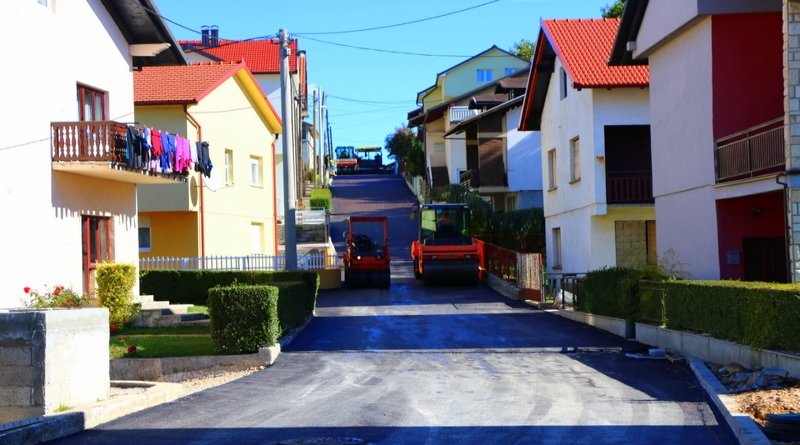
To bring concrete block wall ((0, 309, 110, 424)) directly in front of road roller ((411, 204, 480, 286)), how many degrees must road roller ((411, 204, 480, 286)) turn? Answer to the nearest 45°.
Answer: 0° — it already faces it

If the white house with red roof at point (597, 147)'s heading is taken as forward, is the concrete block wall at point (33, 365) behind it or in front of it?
in front

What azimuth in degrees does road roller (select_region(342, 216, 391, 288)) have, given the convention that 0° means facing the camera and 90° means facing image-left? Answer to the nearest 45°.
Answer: approximately 0°

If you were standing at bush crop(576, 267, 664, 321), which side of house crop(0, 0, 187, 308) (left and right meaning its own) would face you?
front

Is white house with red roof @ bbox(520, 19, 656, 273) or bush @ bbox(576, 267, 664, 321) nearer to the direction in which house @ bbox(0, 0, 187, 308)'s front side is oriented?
the bush

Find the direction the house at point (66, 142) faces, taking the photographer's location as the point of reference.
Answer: facing the viewer and to the right of the viewer
